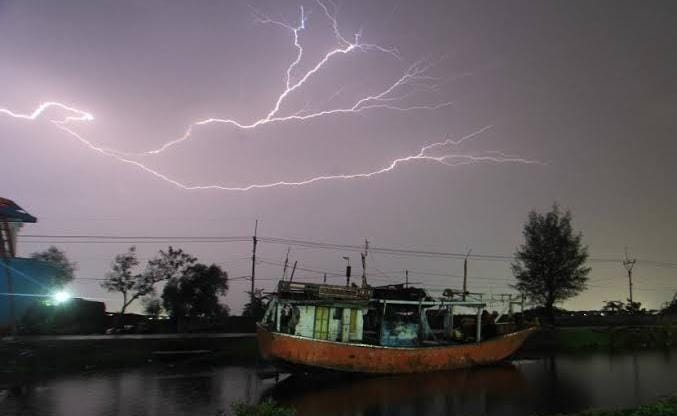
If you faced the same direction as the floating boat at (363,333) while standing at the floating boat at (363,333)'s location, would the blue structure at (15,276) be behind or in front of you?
behind

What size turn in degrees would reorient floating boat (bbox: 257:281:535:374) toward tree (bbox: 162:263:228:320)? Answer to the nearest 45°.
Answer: approximately 135° to its left

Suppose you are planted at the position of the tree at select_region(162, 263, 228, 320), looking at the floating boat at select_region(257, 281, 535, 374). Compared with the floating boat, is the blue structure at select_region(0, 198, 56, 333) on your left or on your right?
right

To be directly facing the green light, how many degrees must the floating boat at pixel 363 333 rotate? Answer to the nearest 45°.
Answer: approximately 180°

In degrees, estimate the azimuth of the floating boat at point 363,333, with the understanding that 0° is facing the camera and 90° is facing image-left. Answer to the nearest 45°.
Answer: approximately 270°
